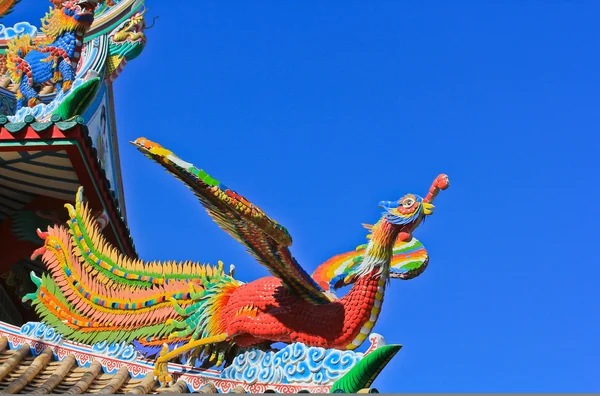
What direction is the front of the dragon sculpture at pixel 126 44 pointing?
to the viewer's right

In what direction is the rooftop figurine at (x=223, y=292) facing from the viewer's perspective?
to the viewer's right

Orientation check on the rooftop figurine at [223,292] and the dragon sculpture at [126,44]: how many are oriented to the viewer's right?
2
